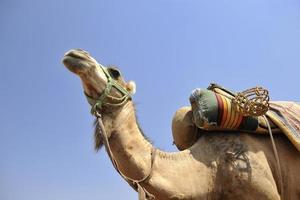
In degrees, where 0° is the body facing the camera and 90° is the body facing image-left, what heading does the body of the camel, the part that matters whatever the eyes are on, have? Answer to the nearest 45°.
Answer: approximately 90°
